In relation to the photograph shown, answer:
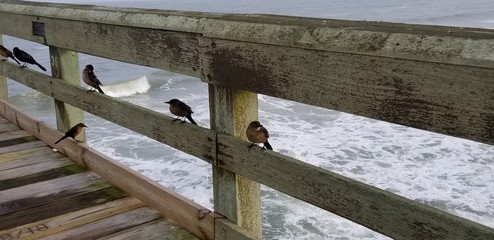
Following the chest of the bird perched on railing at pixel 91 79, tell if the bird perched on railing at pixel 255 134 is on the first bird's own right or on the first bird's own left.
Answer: on the first bird's own left

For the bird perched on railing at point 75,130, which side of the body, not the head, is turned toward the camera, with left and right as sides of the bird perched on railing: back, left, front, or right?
right

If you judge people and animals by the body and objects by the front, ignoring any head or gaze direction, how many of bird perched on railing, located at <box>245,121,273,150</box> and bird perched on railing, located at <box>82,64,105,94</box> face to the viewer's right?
0

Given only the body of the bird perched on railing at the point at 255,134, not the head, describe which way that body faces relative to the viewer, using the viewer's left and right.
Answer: facing the viewer and to the left of the viewer

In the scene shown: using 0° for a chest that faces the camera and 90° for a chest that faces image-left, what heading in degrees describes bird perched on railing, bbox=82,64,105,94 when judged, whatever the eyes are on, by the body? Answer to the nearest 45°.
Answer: approximately 45°

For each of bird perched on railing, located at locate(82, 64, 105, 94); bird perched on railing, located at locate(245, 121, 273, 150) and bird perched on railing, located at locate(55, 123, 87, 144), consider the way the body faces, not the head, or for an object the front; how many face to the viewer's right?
1

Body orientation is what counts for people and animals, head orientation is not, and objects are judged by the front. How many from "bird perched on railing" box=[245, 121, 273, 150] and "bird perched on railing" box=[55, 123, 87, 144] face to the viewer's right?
1

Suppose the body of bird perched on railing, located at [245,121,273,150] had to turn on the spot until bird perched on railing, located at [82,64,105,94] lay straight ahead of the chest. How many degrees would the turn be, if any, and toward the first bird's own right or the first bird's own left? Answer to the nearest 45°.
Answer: approximately 90° to the first bird's own right
